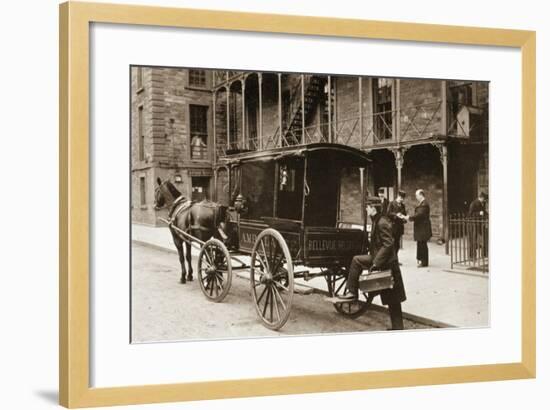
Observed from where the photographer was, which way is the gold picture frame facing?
facing the viewer and to the right of the viewer
